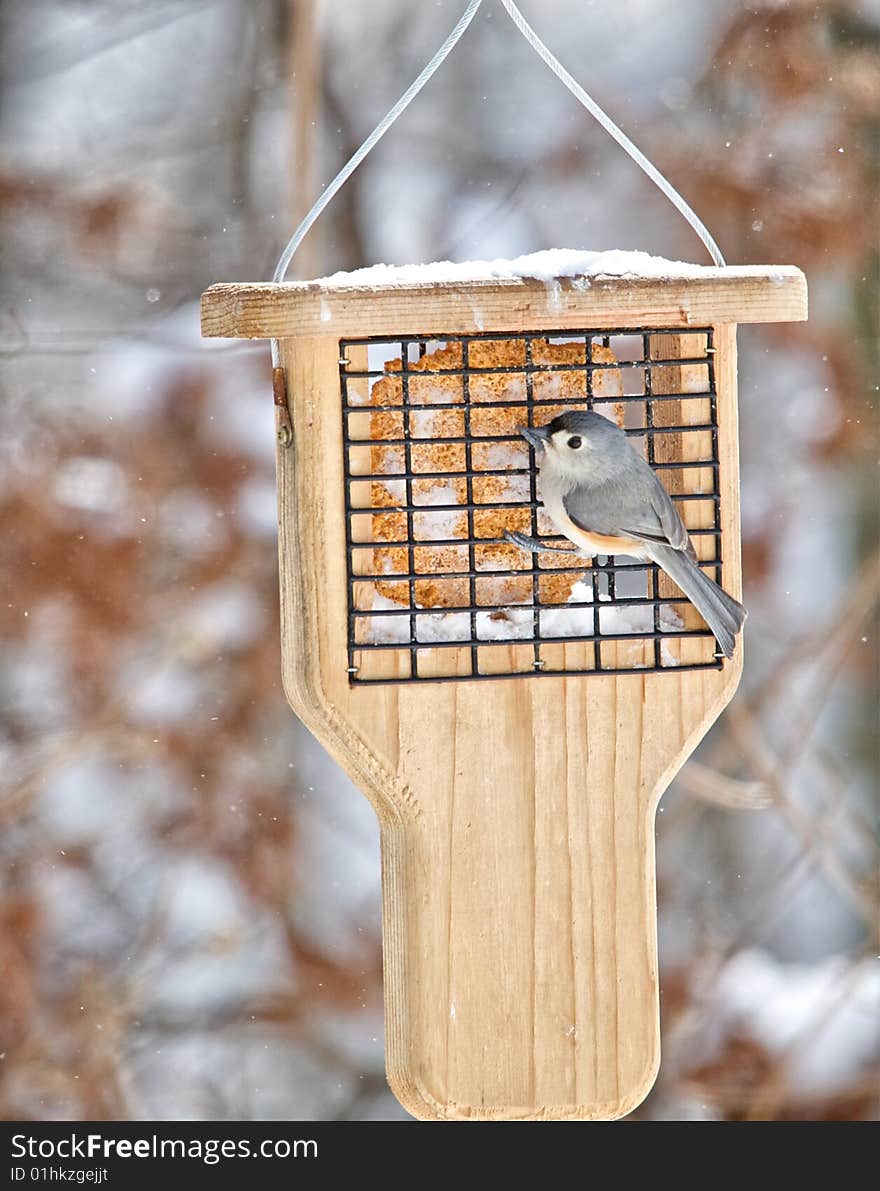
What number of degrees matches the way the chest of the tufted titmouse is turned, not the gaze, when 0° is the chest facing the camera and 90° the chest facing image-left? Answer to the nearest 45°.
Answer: approximately 90°
